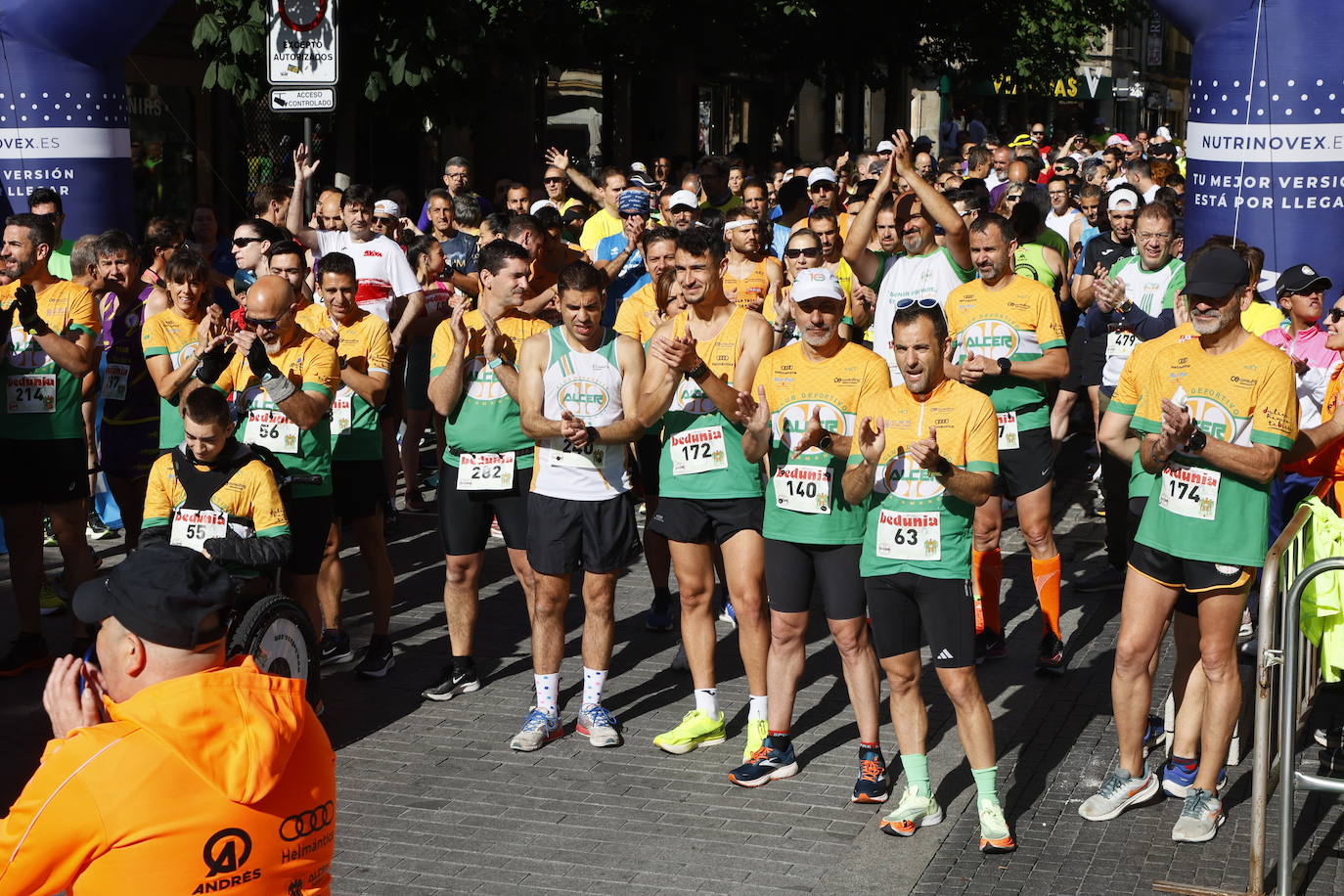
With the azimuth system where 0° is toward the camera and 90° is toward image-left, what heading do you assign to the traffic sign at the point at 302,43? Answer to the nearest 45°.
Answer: approximately 0°

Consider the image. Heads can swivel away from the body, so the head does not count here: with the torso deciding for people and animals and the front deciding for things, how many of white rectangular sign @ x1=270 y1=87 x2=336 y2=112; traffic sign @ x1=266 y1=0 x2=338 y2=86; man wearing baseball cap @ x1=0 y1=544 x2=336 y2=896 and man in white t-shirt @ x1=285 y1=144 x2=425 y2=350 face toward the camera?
3

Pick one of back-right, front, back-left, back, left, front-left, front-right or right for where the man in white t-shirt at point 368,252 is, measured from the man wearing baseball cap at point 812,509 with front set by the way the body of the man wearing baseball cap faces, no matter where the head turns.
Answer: back-right

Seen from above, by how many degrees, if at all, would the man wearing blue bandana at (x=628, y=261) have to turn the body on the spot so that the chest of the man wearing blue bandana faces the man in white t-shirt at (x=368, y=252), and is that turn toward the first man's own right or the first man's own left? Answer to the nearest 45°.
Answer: approximately 90° to the first man's own right

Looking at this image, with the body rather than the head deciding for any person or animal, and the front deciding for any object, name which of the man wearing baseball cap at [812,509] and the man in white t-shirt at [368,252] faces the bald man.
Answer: the man in white t-shirt
